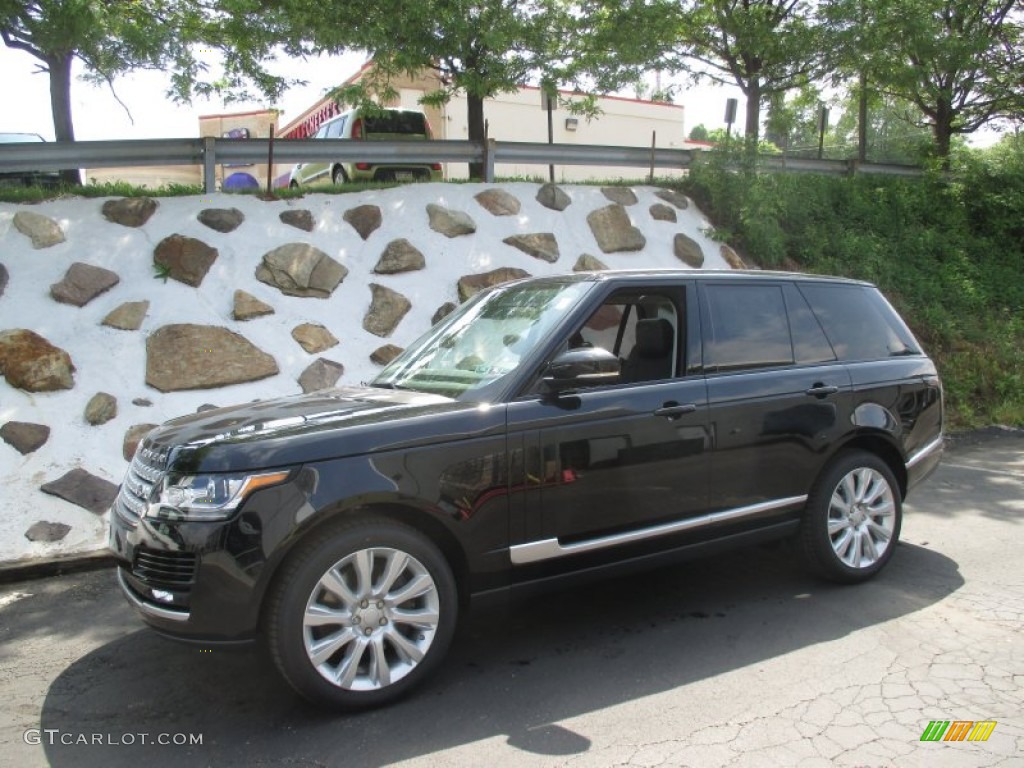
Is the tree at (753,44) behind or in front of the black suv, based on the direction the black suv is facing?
behind

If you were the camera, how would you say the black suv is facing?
facing the viewer and to the left of the viewer

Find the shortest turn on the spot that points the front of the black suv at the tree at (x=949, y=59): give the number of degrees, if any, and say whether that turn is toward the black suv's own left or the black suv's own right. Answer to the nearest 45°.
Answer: approximately 180°

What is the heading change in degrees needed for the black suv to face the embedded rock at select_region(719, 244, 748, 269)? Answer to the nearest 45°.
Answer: approximately 135° to its right

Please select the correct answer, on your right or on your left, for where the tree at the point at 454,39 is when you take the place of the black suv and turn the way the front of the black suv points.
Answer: on your right

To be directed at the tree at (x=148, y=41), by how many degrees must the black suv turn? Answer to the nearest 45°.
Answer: approximately 90° to its right

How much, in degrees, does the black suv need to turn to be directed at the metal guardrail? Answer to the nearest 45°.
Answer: approximately 135° to its right
